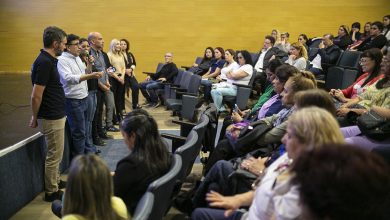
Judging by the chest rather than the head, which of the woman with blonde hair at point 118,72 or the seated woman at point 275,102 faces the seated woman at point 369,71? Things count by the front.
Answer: the woman with blonde hair

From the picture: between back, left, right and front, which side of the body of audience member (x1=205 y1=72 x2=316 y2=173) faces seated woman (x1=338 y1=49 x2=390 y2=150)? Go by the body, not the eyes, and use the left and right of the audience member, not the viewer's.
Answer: back

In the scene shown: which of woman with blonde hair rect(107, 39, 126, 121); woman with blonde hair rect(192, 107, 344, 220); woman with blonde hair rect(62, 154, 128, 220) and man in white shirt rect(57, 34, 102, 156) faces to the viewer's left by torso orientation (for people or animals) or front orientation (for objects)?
woman with blonde hair rect(192, 107, 344, 220)

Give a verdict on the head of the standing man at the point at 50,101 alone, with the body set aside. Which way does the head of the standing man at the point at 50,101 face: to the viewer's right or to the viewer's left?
to the viewer's right

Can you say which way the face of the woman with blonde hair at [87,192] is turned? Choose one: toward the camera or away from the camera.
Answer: away from the camera

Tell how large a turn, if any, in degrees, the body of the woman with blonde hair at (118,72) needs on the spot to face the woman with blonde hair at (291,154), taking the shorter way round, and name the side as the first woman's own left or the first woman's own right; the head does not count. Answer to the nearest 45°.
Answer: approximately 45° to the first woman's own right

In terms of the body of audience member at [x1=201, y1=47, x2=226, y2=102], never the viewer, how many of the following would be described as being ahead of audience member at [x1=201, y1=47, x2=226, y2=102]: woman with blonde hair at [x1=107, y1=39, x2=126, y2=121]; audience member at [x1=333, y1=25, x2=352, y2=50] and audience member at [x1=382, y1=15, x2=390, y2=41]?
1

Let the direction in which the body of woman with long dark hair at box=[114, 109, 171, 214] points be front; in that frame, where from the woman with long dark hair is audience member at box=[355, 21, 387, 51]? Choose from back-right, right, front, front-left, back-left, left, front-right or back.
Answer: right

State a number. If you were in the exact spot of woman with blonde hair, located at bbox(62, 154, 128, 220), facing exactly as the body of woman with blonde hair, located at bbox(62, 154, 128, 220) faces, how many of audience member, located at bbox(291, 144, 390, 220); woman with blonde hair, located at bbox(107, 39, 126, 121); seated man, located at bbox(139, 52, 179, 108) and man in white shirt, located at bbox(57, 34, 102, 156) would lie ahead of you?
3

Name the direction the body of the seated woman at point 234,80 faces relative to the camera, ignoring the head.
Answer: to the viewer's left

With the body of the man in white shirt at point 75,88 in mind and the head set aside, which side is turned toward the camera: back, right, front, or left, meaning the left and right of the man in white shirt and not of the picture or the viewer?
right

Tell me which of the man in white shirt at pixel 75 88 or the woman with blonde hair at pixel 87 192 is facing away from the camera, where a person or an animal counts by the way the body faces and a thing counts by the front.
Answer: the woman with blonde hair

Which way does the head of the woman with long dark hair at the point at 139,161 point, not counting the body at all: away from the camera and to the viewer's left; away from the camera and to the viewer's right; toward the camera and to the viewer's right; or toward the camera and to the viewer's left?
away from the camera and to the viewer's left

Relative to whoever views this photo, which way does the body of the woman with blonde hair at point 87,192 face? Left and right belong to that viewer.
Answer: facing away from the viewer

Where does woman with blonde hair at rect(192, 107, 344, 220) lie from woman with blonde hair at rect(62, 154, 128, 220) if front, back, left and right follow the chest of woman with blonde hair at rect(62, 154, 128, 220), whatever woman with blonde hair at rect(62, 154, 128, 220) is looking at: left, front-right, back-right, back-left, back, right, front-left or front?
right

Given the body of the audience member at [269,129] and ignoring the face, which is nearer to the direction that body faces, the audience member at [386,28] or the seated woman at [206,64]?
the seated woman

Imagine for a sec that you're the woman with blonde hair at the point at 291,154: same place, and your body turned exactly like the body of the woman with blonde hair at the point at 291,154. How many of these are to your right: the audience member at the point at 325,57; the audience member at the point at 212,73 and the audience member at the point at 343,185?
2

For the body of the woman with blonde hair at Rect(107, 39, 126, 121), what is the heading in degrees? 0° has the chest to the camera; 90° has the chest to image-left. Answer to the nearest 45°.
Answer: approximately 315°
